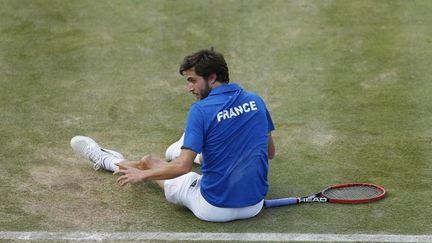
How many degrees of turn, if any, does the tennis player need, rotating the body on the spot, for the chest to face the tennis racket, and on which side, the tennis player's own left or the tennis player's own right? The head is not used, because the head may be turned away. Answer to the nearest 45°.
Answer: approximately 135° to the tennis player's own right

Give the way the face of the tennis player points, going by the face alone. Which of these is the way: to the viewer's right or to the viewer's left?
to the viewer's left

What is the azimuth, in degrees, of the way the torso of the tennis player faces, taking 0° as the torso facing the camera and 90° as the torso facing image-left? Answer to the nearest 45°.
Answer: approximately 135°
